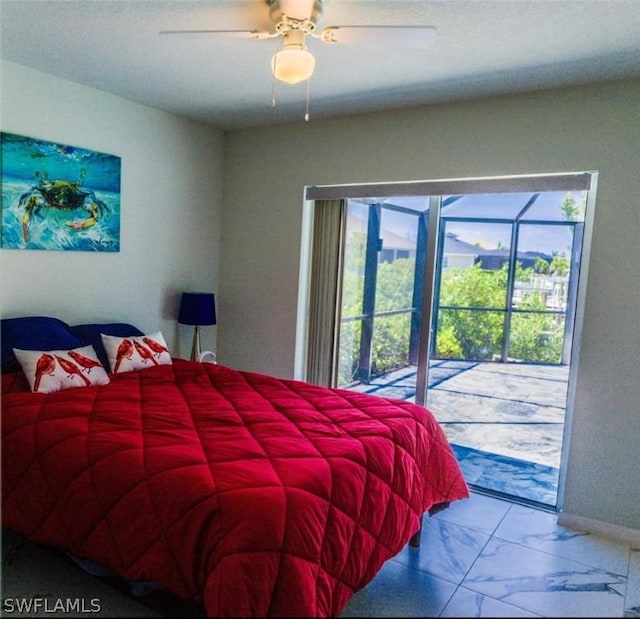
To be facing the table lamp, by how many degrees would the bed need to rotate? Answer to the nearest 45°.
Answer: approximately 135° to its left

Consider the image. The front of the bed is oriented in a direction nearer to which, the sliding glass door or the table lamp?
the sliding glass door

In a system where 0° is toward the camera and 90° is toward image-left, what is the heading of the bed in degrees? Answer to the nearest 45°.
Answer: approximately 315°

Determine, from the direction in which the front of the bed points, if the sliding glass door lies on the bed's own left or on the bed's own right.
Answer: on the bed's own left
